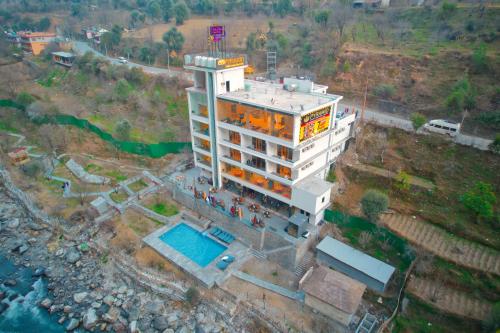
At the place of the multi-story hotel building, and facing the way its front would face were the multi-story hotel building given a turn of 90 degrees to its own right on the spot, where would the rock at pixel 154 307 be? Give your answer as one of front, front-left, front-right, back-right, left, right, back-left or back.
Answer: left

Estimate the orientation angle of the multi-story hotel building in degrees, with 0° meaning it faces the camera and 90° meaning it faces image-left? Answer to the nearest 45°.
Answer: approximately 45°

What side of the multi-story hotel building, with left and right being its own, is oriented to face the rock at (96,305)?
front

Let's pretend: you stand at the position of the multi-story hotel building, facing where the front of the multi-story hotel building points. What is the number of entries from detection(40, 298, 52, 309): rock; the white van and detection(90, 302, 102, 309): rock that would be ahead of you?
2

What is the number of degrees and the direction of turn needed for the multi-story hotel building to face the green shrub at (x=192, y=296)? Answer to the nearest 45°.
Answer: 0° — it already faces it

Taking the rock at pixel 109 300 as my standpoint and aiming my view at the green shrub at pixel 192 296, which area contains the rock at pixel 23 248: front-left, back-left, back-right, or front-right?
back-left

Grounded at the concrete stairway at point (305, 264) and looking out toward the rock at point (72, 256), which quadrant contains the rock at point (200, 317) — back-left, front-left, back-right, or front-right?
front-left

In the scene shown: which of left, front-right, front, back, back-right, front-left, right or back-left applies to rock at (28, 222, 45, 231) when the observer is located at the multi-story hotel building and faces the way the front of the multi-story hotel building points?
front-right

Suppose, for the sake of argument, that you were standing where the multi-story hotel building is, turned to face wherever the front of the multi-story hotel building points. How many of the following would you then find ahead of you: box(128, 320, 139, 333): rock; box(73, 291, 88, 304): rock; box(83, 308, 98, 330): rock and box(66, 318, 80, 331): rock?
4

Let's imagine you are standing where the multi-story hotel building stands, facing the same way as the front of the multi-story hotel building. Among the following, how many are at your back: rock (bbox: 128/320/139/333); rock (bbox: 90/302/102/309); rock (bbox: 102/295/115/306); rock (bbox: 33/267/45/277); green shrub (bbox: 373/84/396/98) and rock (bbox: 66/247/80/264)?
1

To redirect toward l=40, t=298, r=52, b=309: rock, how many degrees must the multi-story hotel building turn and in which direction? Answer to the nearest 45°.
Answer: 0° — it already faces it

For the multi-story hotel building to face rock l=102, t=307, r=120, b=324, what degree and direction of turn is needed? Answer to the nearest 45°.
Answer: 0° — it already faces it

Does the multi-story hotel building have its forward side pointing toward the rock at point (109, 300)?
yes

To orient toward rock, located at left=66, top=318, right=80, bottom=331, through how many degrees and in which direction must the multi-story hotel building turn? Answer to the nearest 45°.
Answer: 0° — it already faces it

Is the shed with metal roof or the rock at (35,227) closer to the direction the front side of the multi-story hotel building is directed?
the rock

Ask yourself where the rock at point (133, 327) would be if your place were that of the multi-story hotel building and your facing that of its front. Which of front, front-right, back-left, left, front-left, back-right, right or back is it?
front

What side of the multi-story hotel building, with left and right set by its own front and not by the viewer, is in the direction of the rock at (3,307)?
front

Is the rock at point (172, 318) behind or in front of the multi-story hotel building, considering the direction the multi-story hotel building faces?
in front

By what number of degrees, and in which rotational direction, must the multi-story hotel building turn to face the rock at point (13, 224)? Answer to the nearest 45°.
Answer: approximately 45° to its right
